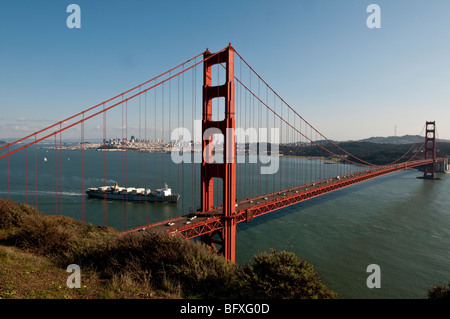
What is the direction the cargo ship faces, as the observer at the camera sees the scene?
facing to the right of the viewer

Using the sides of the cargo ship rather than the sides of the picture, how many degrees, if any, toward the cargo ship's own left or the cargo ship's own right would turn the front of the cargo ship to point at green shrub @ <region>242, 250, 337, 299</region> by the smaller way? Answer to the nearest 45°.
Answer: approximately 90° to the cargo ship's own right
